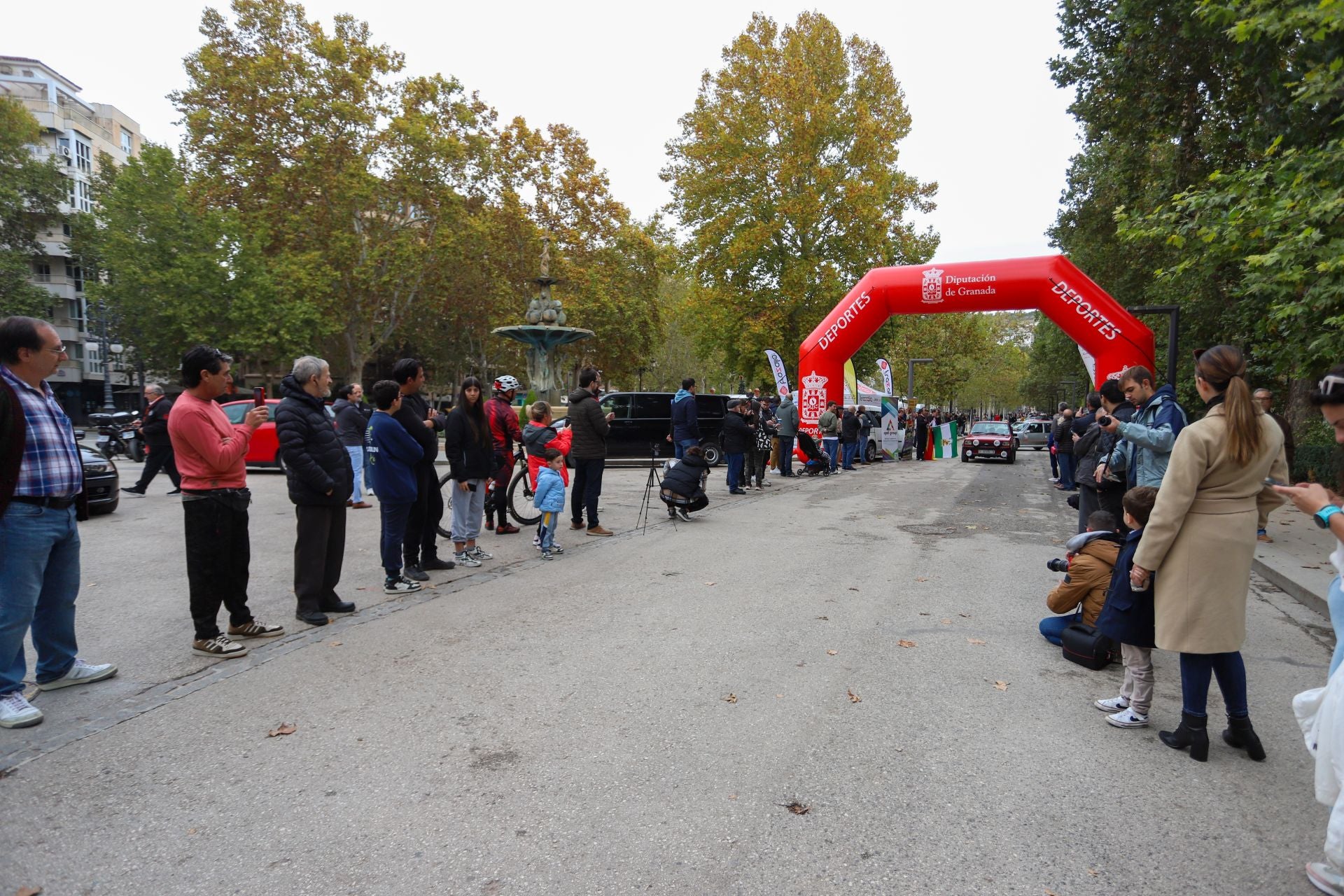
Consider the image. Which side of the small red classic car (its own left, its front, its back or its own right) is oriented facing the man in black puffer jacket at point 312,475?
front

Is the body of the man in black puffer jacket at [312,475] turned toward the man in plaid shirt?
no

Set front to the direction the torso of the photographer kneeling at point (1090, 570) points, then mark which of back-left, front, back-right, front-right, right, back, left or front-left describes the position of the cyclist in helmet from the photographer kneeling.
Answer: front-left

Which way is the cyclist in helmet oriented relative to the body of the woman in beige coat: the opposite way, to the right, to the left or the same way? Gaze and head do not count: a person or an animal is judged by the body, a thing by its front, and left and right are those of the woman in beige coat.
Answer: to the right

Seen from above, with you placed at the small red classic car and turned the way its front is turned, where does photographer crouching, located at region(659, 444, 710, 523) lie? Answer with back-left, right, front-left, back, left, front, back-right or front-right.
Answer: front

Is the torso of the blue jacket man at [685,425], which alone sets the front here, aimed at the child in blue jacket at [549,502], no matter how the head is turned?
no

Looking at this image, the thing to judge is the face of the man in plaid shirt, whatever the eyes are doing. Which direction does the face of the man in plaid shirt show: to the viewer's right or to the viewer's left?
to the viewer's right

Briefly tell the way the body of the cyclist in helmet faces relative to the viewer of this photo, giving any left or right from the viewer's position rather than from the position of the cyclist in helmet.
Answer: facing to the right of the viewer

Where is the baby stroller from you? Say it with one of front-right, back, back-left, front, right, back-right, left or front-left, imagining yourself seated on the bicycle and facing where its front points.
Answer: front

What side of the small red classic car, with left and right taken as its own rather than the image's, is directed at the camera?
front

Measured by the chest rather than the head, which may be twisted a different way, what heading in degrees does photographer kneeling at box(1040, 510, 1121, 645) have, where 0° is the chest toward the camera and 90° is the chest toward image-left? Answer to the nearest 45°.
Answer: approximately 135°

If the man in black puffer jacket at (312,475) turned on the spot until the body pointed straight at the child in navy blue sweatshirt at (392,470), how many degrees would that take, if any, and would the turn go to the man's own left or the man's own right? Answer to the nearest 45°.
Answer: approximately 45° to the man's own left

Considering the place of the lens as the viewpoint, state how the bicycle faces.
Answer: facing away from the viewer and to the right of the viewer

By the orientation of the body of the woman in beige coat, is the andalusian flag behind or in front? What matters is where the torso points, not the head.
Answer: in front

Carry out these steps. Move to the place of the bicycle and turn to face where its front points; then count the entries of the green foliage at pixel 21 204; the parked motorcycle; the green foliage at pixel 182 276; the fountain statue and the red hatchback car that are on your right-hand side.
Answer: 0

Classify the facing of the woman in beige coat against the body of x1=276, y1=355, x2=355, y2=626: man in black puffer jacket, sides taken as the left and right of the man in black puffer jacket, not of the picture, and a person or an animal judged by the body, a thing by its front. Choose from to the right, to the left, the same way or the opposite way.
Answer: to the left

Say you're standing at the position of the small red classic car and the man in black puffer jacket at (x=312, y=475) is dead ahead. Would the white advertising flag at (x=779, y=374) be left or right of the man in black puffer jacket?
right

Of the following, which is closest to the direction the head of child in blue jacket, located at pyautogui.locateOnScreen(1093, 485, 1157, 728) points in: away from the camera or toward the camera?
away from the camera

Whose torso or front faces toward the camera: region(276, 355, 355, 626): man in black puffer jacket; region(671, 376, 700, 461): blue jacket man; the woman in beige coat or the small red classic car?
the small red classic car

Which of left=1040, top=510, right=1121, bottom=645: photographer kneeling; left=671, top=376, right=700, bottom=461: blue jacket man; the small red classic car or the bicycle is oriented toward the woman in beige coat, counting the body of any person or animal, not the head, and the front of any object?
the small red classic car
